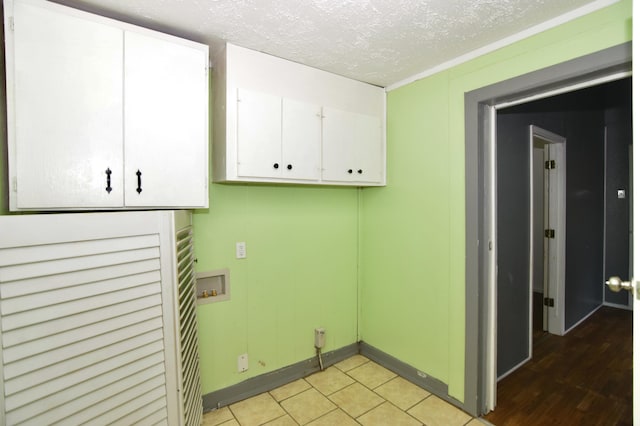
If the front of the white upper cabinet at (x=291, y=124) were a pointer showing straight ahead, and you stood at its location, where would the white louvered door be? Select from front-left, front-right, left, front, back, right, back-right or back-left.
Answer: right

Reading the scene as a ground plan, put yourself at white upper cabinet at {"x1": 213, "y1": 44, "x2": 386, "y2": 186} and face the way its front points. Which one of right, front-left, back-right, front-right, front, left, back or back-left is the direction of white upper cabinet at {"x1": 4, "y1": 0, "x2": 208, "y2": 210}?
right

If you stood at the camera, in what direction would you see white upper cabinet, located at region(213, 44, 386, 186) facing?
facing the viewer and to the right of the viewer

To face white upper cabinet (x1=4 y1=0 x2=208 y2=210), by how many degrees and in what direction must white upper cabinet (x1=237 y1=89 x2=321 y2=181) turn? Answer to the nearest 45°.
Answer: approximately 90° to its right

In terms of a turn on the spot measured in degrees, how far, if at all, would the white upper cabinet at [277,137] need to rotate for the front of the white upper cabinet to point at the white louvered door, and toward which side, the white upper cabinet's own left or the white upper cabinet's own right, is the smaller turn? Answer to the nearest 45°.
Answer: approximately 90° to the white upper cabinet's own right
